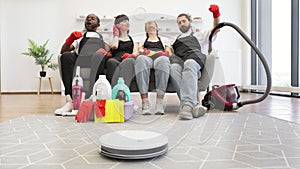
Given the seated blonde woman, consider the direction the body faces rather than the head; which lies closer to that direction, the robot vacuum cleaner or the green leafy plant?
the robot vacuum cleaner

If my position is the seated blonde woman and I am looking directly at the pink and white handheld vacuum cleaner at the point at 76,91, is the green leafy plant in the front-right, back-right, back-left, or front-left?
front-right

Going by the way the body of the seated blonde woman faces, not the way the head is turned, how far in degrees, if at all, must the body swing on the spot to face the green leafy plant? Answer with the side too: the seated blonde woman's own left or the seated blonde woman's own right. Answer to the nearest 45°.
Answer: approximately 135° to the seated blonde woman's own right

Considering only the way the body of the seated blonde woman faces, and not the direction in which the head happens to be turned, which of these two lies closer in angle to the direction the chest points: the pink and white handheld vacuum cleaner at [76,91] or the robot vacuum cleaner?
the robot vacuum cleaner

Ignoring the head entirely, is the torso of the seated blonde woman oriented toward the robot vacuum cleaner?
yes

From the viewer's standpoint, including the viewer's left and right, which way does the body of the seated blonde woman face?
facing the viewer
